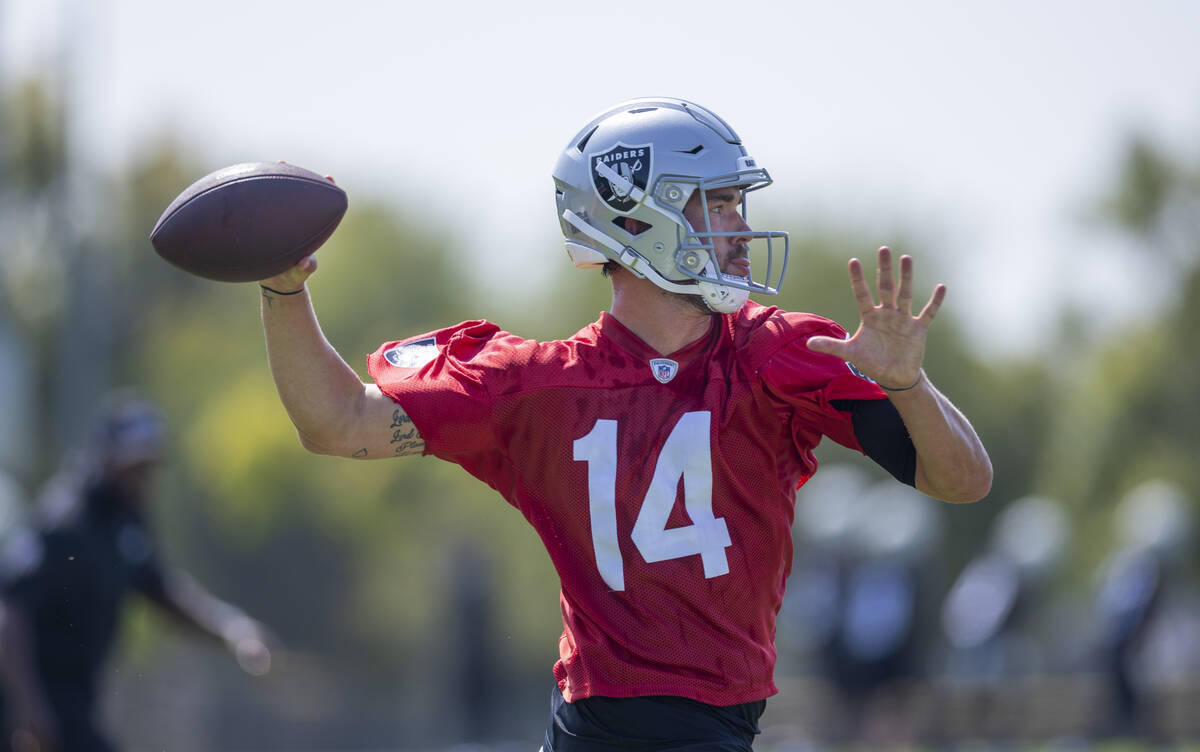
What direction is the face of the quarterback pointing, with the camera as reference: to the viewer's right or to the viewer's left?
to the viewer's right

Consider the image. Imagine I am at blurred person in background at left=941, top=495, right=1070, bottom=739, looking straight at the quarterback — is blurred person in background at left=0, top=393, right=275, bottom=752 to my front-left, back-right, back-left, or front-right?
front-right

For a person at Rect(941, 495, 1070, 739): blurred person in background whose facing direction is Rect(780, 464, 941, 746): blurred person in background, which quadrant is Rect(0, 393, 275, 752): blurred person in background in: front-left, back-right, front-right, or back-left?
front-left

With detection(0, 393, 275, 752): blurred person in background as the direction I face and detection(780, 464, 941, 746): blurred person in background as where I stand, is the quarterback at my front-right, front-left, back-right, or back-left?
front-left
